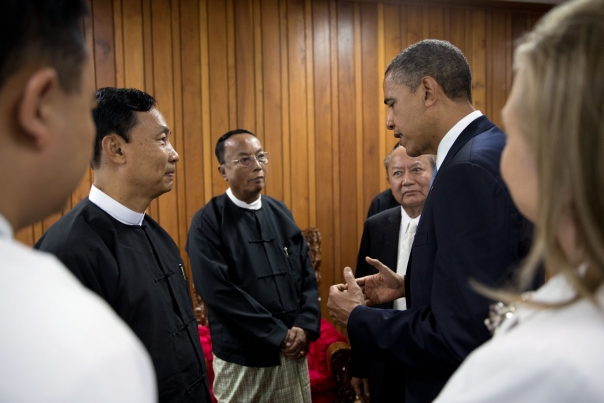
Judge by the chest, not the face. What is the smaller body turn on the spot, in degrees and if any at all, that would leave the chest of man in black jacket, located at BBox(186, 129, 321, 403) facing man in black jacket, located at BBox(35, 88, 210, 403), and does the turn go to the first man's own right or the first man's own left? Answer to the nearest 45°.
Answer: approximately 45° to the first man's own right

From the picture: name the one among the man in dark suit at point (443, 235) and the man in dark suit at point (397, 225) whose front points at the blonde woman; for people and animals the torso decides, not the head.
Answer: the man in dark suit at point (397, 225)

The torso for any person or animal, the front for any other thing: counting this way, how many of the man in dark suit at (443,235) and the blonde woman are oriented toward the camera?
0

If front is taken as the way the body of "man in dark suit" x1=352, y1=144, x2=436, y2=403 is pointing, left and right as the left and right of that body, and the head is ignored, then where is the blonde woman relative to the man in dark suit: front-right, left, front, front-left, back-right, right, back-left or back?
front

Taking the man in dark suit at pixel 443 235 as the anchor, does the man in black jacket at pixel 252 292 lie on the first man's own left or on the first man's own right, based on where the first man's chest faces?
on the first man's own right

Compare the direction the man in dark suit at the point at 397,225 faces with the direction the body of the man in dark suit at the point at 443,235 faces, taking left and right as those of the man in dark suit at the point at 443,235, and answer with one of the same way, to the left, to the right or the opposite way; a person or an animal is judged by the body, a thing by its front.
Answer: to the left

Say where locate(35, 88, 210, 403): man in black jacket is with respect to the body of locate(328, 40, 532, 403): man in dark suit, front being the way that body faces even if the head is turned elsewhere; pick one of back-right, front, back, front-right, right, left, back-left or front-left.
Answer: front

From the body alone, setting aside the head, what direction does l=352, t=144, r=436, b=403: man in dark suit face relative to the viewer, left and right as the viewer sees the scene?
facing the viewer

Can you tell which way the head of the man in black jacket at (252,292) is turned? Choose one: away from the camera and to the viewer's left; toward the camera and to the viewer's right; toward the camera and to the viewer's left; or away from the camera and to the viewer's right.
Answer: toward the camera and to the viewer's right

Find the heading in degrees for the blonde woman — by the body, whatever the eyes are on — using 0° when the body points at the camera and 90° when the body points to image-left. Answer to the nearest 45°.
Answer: approximately 135°

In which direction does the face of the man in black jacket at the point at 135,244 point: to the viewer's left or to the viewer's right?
to the viewer's right

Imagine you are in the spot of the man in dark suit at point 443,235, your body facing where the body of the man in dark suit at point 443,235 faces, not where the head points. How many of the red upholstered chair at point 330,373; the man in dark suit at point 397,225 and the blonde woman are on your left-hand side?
1

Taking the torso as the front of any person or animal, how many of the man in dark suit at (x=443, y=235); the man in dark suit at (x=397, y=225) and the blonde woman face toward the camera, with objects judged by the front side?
1

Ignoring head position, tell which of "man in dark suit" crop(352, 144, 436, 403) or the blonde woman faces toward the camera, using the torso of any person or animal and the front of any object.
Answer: the man in dark suit

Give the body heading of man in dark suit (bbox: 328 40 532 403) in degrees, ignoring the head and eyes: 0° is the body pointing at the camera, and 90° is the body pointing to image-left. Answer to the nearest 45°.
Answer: approximately 90°
